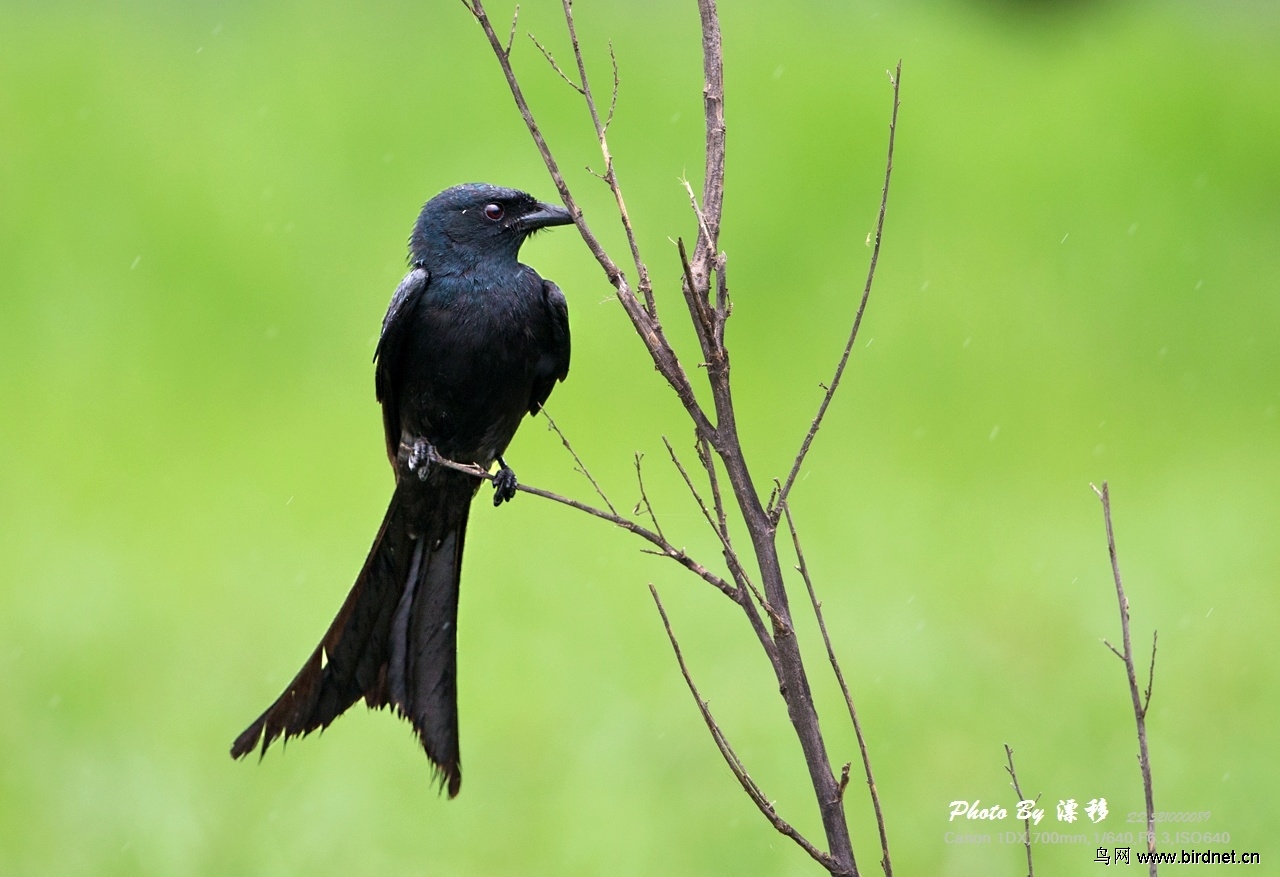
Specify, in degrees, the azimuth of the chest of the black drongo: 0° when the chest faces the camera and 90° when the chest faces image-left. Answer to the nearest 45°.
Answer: approximately 315°
